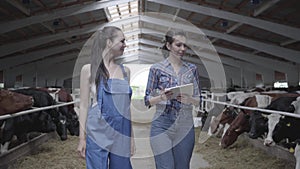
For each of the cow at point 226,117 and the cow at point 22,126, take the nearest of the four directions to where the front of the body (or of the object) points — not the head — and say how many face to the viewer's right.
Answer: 1

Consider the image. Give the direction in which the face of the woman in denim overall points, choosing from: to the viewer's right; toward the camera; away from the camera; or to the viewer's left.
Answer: to the viewer's right

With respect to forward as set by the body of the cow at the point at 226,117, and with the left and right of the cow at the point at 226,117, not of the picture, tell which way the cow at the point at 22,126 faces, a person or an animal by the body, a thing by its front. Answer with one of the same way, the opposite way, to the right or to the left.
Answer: the opposite way

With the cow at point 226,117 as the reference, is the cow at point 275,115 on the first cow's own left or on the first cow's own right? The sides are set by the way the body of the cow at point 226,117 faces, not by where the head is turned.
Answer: on the first cow's own left

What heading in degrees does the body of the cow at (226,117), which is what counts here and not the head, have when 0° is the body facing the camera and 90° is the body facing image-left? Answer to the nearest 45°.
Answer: approximately 45°

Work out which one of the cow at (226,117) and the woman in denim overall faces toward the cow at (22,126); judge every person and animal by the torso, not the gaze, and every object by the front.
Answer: the cow at (226,117)

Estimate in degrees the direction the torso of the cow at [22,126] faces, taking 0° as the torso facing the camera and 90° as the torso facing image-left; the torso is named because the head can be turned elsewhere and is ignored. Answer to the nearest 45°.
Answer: approximately 270°

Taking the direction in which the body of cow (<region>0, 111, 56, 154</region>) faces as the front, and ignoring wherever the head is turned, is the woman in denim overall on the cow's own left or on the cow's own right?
on the cow's own right

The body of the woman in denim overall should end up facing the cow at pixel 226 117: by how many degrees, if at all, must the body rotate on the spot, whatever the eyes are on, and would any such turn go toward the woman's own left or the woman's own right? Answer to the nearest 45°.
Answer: approximately 90° to the woman's own left
